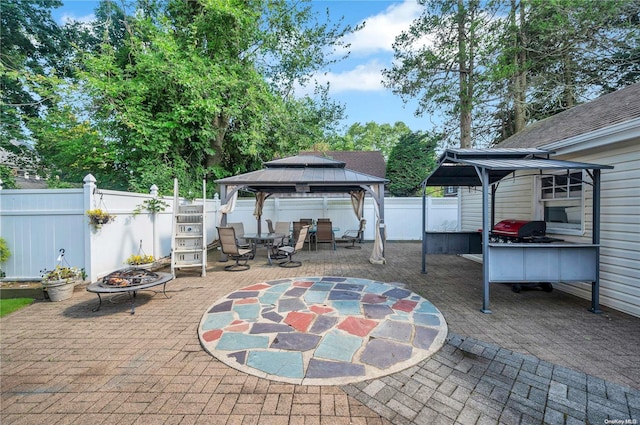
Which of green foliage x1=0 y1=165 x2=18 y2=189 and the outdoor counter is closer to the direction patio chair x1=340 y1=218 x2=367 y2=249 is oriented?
the green foliage

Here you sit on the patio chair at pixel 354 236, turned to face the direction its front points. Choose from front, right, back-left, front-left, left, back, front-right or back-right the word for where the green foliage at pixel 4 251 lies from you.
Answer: front-left

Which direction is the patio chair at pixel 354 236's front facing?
to the viewer's left

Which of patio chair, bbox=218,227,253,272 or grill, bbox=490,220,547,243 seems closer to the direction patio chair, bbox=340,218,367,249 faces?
the patio chair

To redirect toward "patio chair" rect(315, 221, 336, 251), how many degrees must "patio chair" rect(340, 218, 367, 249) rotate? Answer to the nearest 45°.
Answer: approximately 45° to its left

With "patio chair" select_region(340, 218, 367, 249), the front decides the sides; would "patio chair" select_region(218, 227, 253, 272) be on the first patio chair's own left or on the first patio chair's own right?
on the first patio chair's own left

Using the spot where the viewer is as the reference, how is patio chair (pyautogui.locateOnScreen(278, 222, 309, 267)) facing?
facing to the left of the viewer

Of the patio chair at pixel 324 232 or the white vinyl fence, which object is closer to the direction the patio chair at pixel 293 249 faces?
the white vinyl fence

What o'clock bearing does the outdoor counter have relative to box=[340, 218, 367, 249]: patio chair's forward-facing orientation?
The outdoor counter is roughly at 8 o'clock from the patio chair.
